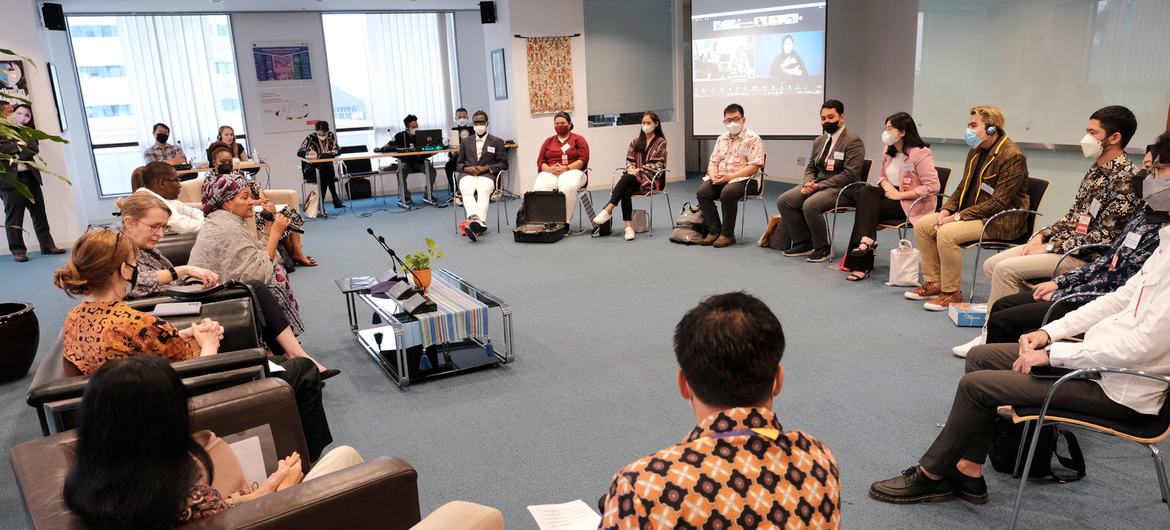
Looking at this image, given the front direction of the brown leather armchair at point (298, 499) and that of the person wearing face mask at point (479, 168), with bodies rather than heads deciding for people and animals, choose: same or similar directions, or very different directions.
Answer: very different directions

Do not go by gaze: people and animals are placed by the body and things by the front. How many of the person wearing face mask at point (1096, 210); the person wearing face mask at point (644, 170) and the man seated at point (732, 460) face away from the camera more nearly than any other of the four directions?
1

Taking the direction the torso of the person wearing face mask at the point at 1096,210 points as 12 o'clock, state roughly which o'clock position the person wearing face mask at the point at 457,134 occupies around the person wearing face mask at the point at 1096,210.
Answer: the person wearing face mask at the point at 457,134 is roughly at 1 o'clock from the person wearing face mask at the point at 1096,210.

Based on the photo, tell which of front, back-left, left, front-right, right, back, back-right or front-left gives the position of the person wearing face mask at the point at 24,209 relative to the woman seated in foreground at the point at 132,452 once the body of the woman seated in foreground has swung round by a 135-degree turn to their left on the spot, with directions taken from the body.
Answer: right

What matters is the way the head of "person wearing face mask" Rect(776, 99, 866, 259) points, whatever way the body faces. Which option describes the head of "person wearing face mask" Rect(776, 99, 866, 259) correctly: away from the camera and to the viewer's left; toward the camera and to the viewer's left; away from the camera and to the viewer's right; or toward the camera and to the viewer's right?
toward the camera and to the viewer's left

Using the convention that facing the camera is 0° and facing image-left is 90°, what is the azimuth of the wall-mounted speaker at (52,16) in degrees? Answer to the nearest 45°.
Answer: approximately 315°

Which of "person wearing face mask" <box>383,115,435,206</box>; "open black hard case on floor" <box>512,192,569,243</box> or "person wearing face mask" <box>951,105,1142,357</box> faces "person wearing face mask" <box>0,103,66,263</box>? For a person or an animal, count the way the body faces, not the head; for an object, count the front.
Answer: "person wearing face mask" <box>951,105,1142,357</box>

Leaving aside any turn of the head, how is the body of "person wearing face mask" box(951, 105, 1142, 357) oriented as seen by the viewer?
to the viewer's left

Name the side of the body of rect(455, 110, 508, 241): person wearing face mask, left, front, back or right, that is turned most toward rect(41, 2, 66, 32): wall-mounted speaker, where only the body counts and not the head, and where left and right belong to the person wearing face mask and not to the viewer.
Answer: right

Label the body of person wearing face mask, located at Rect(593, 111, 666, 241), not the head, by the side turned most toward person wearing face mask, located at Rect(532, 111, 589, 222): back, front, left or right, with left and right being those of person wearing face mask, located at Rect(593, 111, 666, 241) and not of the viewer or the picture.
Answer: right

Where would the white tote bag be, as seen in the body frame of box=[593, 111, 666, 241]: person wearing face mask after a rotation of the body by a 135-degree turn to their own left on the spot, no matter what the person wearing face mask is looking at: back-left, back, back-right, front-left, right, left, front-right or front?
front-right

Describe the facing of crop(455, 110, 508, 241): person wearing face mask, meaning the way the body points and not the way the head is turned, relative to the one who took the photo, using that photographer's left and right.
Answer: facing the viewer

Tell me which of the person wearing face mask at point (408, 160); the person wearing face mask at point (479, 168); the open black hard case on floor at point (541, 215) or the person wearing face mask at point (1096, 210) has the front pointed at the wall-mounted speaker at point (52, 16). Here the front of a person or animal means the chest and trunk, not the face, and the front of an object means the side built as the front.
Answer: the person wearing face mask at point (1096, 210)

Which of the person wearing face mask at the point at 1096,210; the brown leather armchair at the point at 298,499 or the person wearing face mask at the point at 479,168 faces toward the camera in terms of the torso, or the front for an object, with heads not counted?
the person wearing face mask at the point at 479,168

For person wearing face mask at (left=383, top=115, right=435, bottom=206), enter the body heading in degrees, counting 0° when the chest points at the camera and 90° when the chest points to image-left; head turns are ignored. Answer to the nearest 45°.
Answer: approximately 315°

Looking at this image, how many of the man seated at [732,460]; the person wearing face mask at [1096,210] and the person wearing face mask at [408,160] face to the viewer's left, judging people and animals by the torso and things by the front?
1

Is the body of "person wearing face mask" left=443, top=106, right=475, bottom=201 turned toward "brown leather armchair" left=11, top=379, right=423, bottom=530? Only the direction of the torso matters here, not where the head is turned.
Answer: yes

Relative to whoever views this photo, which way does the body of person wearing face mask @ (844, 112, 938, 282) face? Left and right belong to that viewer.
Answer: facing the viewer and to the left of the viewer

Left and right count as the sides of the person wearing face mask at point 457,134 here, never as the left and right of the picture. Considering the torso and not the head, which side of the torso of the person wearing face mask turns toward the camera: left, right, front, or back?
front

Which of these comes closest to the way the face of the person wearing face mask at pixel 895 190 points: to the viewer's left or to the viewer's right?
to the viewer's left
